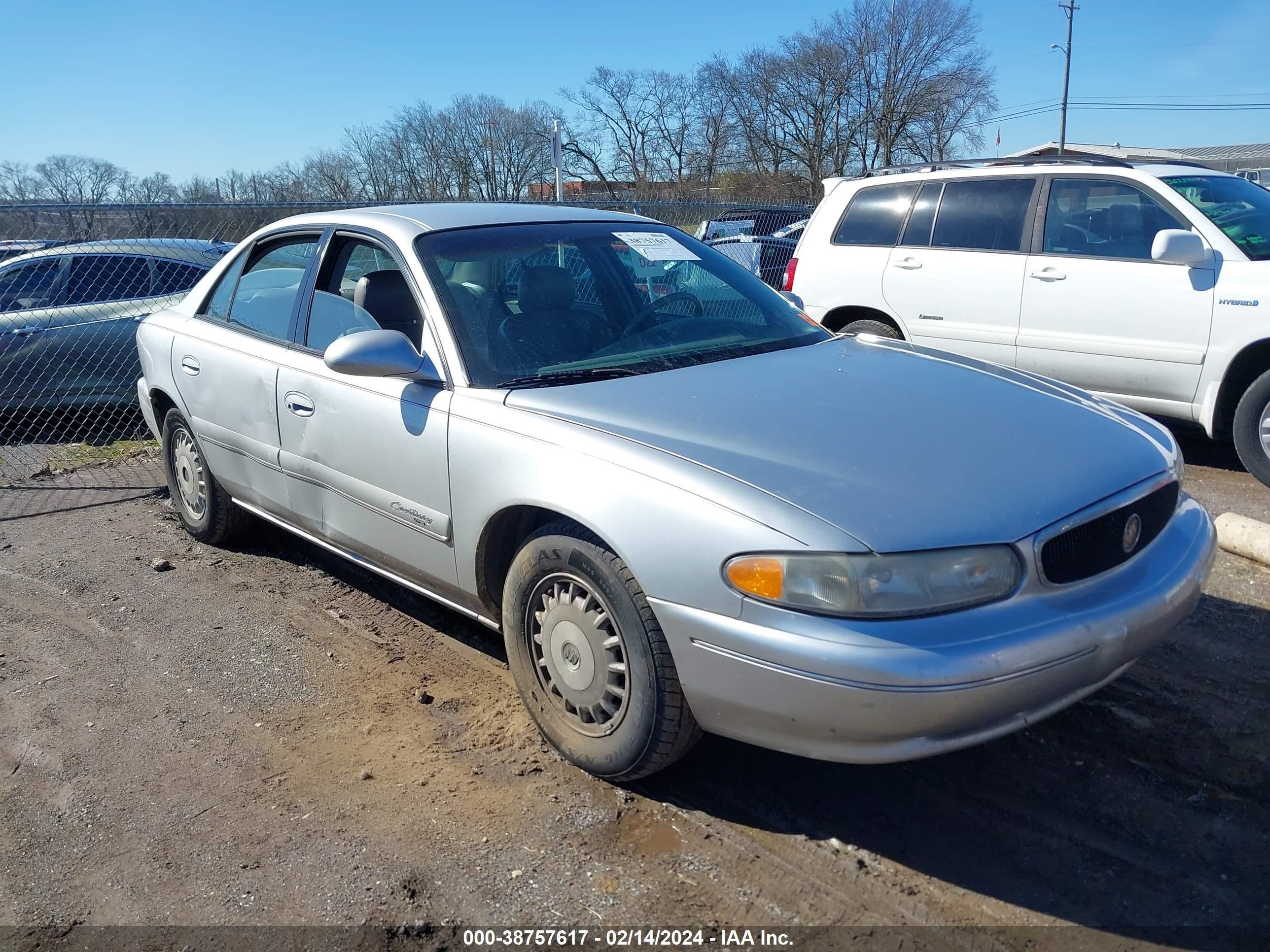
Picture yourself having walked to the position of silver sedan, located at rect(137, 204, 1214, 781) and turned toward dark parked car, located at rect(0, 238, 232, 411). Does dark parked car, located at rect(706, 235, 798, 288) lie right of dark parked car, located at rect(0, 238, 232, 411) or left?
right

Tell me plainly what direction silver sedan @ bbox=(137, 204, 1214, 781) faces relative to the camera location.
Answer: facing the viewer and to the right of the viewer

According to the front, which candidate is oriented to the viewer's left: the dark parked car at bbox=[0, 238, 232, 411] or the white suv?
the dark parked car

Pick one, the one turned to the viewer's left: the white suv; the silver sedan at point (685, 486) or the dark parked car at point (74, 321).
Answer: the dark parked car

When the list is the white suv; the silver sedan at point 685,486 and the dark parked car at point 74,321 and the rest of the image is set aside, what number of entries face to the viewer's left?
1

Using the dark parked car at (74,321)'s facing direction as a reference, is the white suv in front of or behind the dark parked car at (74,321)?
behind

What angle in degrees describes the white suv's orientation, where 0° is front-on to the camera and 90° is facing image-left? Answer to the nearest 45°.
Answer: approximately 315°

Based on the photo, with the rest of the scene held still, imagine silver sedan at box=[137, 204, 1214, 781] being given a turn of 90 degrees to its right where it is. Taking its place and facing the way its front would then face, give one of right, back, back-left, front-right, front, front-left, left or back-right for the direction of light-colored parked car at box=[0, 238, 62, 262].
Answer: right

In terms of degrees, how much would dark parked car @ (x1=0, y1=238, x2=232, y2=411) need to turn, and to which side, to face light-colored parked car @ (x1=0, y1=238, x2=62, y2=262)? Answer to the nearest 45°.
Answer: approximately 90° to its right

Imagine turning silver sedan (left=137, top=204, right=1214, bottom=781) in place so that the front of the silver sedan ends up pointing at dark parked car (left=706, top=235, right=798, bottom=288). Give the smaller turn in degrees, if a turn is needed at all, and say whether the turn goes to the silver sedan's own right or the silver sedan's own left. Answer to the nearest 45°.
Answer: approximately 135° to the silver sedan's own left

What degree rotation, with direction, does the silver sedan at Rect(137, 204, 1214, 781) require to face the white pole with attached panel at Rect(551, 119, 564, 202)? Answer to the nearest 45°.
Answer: approximately 135° to its left

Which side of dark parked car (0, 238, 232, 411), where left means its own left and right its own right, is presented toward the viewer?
left
